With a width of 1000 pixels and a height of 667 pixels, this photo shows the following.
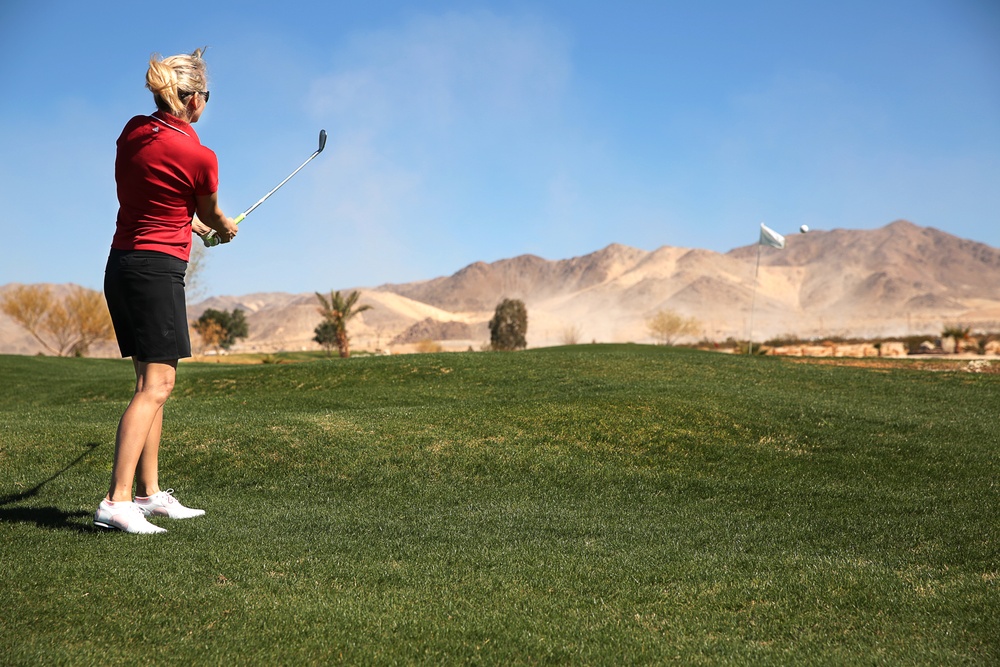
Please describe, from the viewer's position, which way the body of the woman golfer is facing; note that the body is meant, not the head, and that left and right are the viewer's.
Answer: facing away from the viewer and to the right of the viewer

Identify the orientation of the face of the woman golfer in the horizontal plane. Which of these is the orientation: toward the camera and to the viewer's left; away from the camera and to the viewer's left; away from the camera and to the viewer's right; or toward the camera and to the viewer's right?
away from the camera and to the viewer's right
